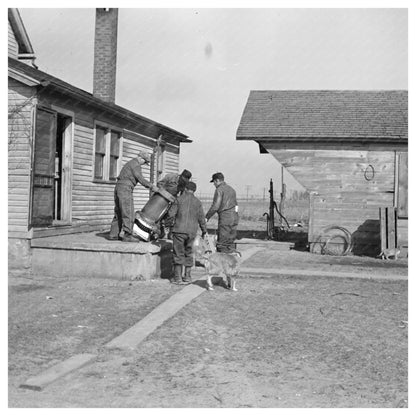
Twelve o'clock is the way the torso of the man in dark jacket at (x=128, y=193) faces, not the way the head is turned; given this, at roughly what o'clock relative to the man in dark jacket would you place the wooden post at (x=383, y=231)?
The wooden post is roughly at 11 o'clock from the man in dark jacket.

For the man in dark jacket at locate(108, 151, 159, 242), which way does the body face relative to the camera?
to the viewer's right

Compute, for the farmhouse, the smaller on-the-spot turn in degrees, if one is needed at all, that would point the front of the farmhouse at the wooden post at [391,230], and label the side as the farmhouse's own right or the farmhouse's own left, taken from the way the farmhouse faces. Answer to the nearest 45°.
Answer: approximately 45° to the farmhouse's own left

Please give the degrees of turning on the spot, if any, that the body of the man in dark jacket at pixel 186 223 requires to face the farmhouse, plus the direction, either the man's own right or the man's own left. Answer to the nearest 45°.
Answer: approximately 45° to the man's own left

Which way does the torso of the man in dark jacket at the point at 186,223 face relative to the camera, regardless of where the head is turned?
away from the camera

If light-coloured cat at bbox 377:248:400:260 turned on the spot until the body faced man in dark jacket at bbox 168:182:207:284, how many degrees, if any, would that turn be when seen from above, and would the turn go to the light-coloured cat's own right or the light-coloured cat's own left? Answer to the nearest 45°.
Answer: approximately 45° to the light-coloured cat's own left

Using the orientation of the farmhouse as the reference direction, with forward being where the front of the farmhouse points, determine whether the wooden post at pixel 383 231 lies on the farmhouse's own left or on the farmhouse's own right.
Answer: on the farmhouse's own left
